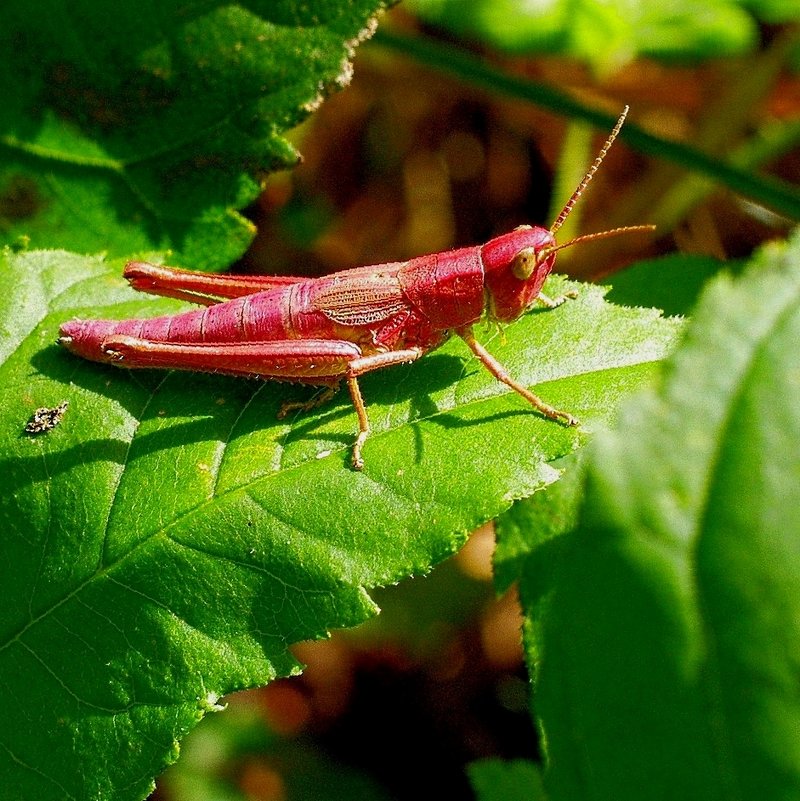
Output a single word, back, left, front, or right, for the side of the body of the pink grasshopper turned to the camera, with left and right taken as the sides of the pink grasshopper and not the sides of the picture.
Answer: right

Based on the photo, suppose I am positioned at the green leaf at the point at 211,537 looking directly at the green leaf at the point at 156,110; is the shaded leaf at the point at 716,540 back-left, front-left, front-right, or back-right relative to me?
back-right

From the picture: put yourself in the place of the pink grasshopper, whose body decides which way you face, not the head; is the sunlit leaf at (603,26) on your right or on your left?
on your left

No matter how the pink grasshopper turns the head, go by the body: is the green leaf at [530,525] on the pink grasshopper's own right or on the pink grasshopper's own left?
on the pink grasshopper's own right

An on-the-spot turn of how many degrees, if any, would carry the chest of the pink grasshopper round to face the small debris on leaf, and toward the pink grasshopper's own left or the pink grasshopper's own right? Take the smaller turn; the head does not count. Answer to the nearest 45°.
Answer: approximately 135° to the pink grasshopper's own right

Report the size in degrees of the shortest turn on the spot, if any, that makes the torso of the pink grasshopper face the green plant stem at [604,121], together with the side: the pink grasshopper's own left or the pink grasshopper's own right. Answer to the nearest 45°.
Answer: approximately 45° to the pink grasshopper's own left

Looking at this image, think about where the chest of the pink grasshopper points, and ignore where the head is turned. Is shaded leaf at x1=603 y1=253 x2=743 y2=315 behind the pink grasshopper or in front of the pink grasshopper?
in front
